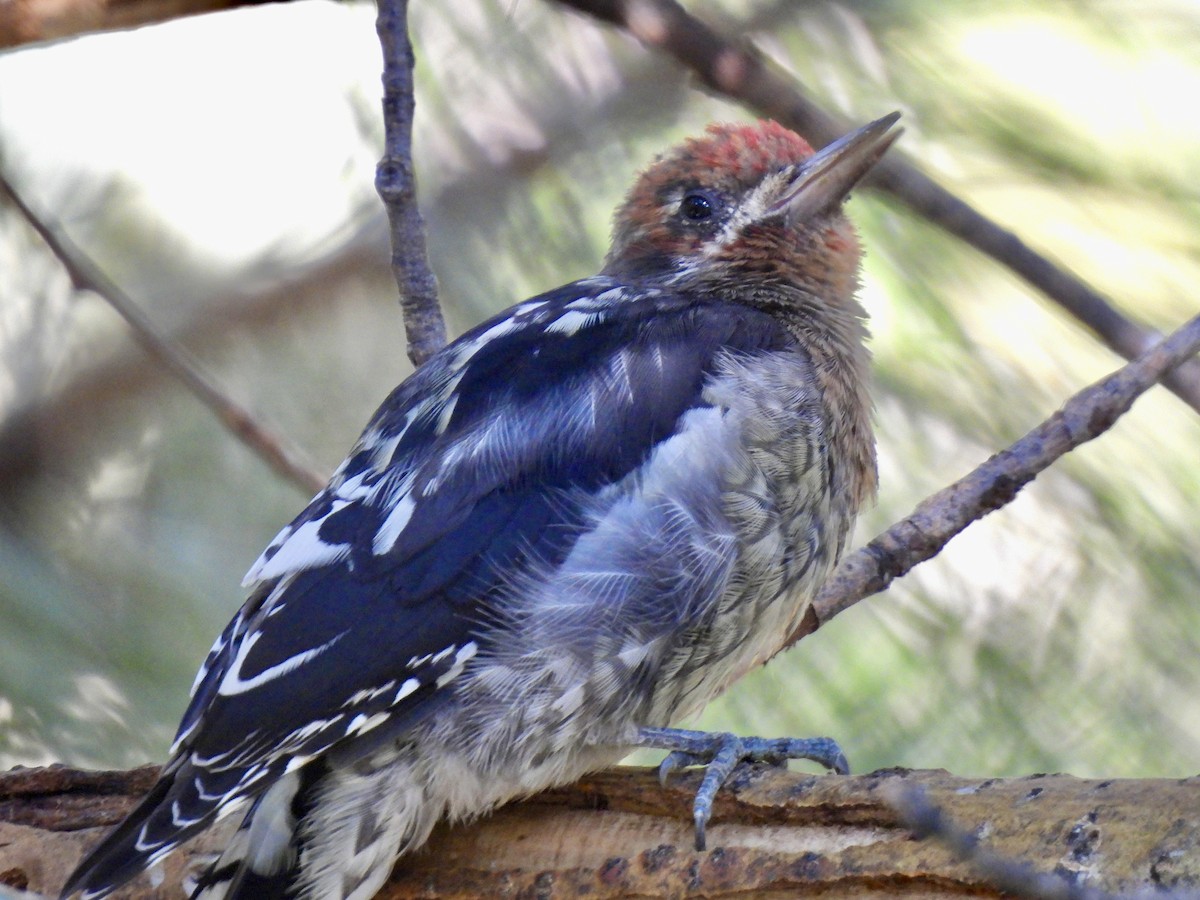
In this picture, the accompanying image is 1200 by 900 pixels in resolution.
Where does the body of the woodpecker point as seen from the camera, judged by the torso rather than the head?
to the viewer's right

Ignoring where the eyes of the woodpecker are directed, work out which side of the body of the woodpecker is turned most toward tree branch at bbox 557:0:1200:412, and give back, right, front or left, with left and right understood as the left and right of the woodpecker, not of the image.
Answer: front

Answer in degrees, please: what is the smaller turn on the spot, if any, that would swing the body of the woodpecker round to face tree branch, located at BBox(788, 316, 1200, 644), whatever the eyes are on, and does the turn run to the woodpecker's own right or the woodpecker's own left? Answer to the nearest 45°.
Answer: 0° — it already faces it
